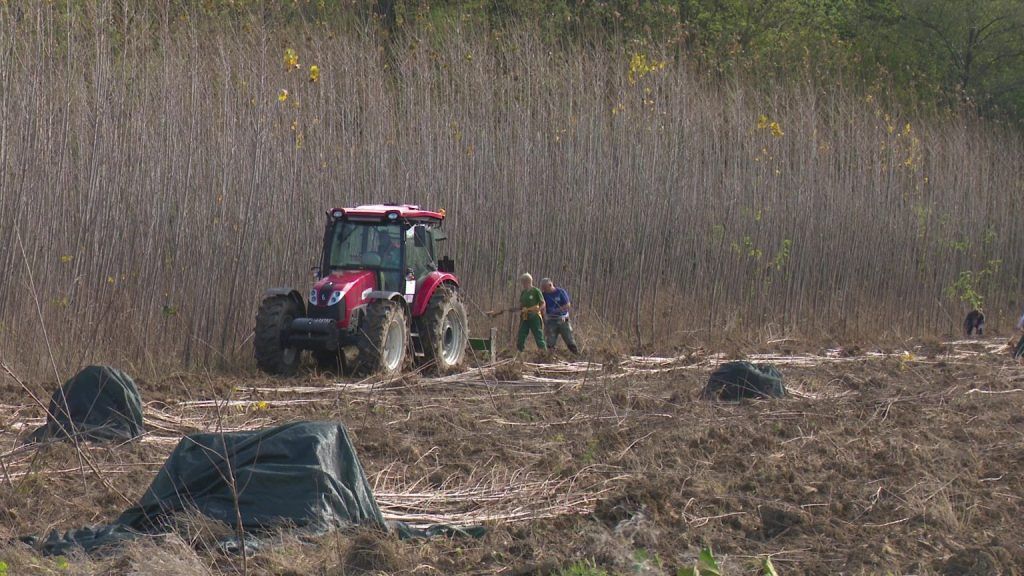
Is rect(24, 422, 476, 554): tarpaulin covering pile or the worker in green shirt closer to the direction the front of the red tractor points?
the tarpaulin covering pile

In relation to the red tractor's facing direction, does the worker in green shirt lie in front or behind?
behind

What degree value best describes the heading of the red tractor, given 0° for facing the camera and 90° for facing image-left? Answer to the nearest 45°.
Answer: approximately 45°

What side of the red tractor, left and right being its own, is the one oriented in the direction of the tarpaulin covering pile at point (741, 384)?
left

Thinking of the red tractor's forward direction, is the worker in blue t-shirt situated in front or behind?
behind

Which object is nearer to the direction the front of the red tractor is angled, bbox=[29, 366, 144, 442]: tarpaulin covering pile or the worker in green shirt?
the tarpaulin covering pile

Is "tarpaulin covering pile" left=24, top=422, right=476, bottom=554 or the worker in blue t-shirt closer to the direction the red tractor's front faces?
the tarpaulin covering pile

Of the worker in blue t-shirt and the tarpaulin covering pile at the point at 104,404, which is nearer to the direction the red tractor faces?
the tarpaulin covering pile

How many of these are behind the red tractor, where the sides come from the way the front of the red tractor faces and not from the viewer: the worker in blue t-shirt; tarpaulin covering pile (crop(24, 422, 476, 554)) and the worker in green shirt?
2

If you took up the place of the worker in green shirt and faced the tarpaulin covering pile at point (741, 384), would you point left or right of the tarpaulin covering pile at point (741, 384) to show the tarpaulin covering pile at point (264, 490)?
right
